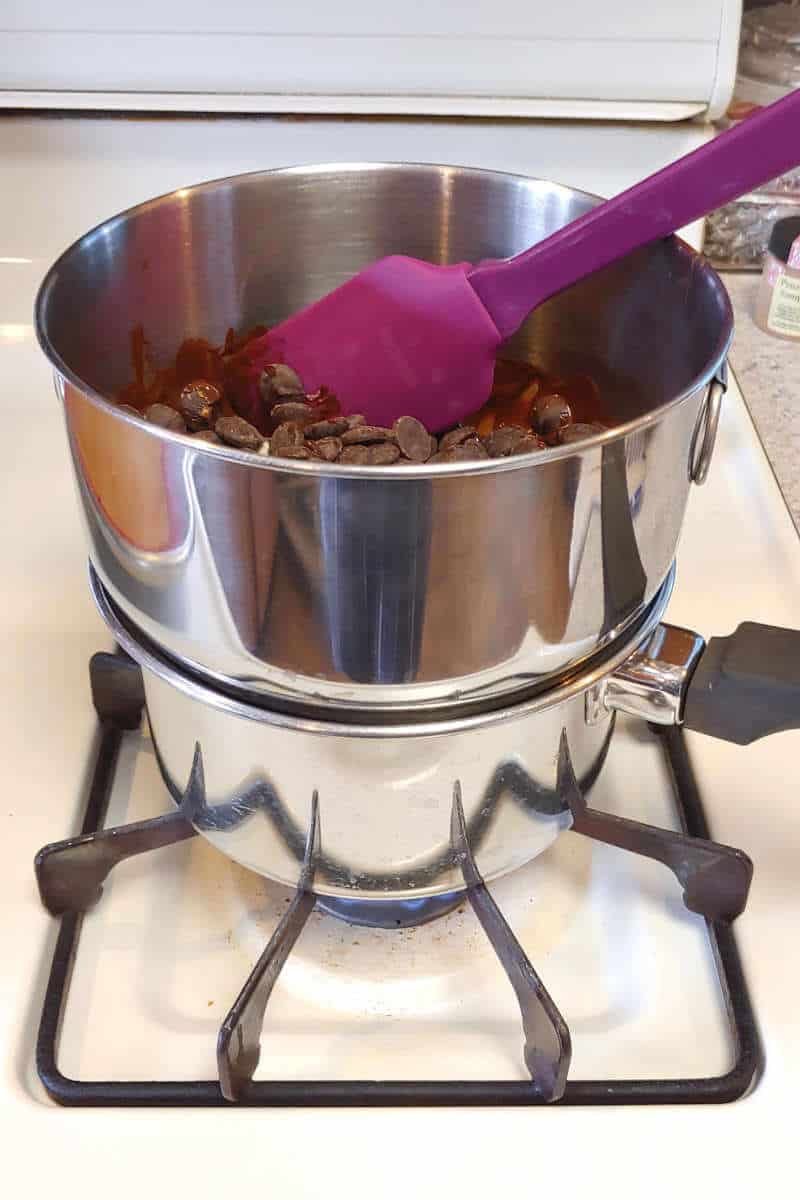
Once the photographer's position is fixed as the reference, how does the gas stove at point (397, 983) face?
facing the viewer

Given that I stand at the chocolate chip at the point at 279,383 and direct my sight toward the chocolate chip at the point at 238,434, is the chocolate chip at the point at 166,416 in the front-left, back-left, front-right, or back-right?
front-right

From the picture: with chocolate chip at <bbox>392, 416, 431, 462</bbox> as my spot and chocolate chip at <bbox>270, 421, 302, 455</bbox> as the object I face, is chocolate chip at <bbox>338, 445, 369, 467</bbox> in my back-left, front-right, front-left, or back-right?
front-left
